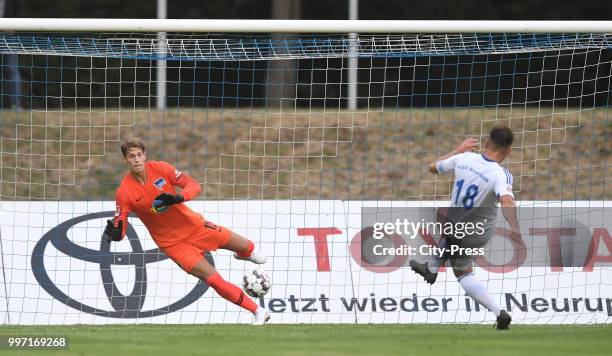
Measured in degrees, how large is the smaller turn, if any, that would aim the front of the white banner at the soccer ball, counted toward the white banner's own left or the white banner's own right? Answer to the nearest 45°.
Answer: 0° — it already faces it

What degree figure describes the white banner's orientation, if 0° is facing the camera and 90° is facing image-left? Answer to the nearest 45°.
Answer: approximately 0°
